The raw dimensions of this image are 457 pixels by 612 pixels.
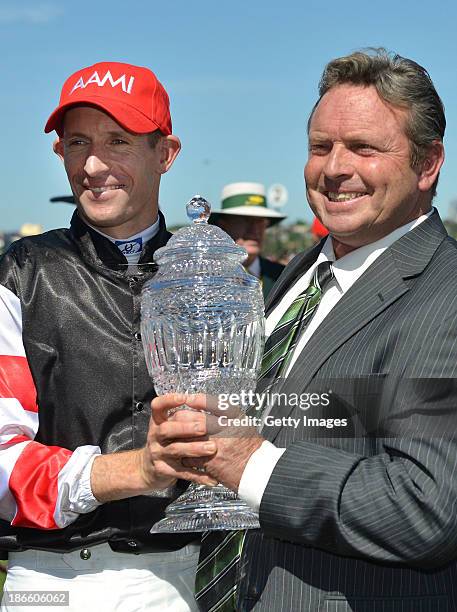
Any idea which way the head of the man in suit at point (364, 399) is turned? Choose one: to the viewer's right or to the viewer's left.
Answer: to the viewer's left

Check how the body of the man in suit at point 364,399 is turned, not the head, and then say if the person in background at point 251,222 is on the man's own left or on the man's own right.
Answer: on the man's own right

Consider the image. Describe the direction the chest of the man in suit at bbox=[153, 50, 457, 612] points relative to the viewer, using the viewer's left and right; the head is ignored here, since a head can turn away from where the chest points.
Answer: facing the viewer and to the left of the viewer
